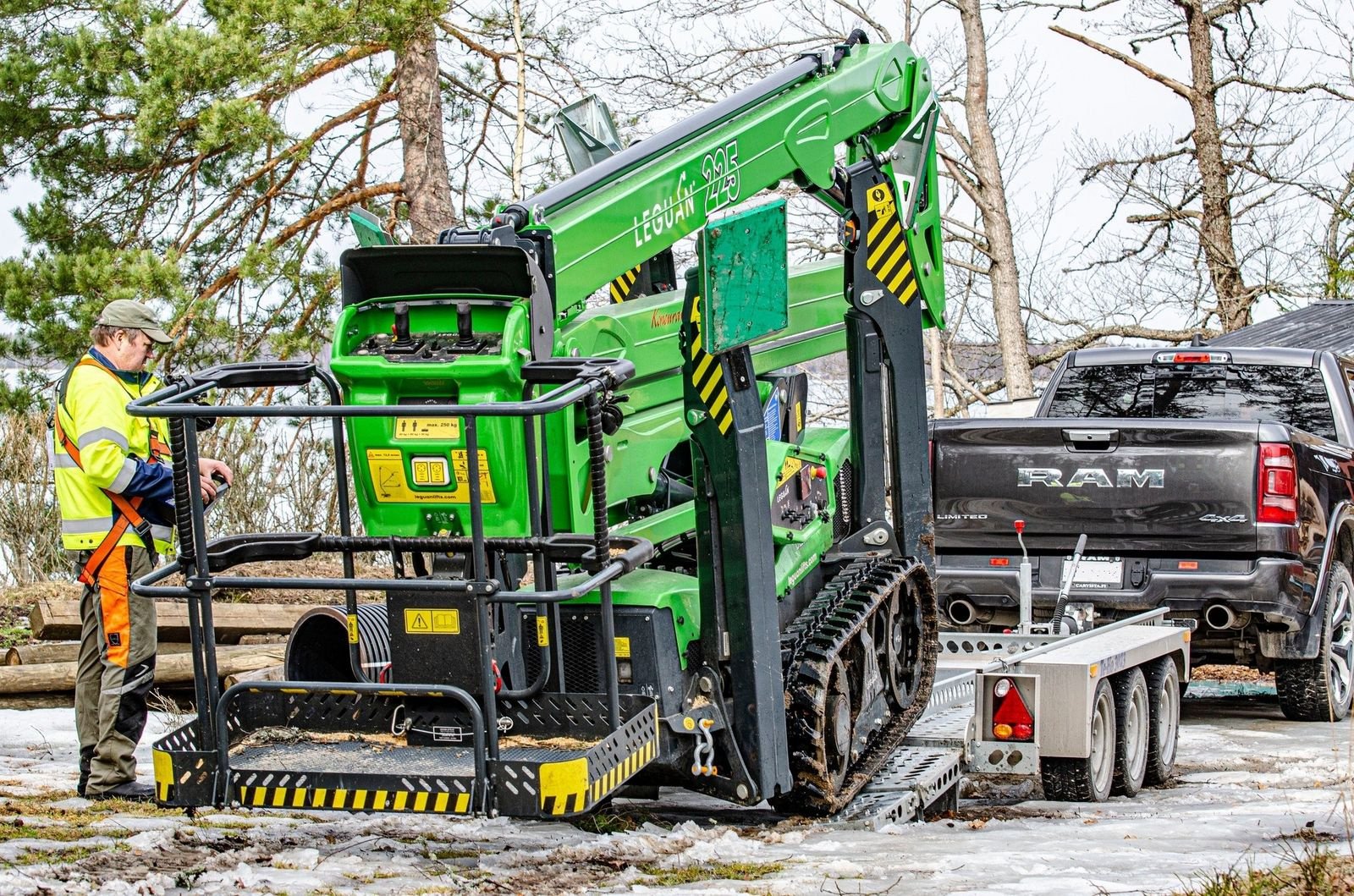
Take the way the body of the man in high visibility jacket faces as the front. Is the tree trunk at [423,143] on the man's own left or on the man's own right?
on the man's own left

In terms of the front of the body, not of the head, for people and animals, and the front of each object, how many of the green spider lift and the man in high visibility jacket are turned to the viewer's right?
1

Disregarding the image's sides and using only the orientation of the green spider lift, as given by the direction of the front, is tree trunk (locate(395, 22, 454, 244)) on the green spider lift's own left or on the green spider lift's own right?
on the green spider lift's own right

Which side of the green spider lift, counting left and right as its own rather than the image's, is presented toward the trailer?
back

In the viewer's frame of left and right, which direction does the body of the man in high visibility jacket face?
facing to the right of the viewer

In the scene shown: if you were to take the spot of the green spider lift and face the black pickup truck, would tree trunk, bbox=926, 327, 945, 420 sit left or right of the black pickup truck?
left

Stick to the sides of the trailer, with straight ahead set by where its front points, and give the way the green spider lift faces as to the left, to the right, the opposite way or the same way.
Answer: the opposite way

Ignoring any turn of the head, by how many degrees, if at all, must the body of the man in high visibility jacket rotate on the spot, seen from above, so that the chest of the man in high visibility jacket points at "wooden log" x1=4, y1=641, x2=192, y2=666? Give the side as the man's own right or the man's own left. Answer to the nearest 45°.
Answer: approximately 90° to the man's own left

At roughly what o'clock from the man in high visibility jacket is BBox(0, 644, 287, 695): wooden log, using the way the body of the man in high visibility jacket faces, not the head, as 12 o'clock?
The wooden log is roughly at 9 o'clock from the man in high visibility jacket.

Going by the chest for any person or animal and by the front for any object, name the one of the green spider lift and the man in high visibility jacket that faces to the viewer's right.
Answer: the man in high visibility jacket

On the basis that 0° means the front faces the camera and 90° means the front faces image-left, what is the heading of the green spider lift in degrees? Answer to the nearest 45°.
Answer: approximately 45°

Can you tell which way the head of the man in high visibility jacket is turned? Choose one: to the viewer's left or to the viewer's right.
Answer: to the viewer's right

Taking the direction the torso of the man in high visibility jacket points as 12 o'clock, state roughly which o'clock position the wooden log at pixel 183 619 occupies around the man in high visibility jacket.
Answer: The wooden log is roughly at 9 o'clock from the man in high visibility jacket.
